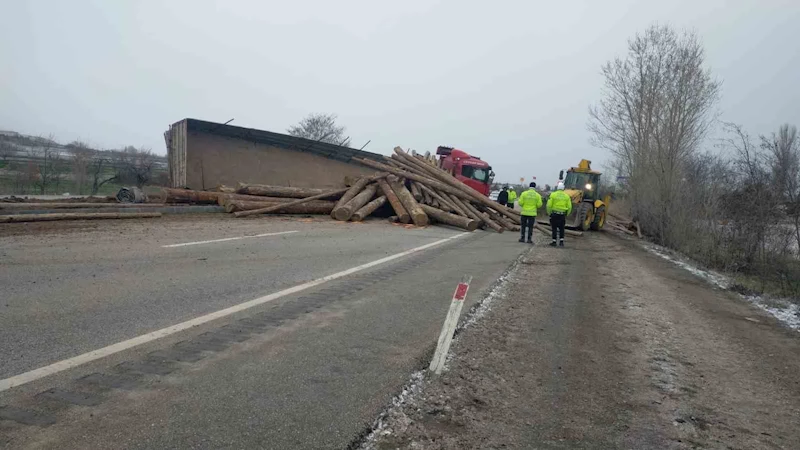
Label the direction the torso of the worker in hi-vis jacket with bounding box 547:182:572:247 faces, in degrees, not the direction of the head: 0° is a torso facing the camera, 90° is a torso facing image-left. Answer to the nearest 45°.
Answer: approximately 180°

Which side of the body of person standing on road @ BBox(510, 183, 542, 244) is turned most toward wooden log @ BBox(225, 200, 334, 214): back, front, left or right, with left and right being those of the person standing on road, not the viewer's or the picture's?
left

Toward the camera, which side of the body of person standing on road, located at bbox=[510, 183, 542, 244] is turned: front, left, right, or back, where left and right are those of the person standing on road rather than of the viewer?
back

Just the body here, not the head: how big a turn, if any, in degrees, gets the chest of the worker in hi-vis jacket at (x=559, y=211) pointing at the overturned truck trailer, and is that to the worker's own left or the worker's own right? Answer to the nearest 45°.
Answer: approximately 90° to the worker's own left

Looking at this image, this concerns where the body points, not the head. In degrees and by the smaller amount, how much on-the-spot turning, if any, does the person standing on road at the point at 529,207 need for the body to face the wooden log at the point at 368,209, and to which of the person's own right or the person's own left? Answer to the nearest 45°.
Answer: approximately 90° to the person's own left

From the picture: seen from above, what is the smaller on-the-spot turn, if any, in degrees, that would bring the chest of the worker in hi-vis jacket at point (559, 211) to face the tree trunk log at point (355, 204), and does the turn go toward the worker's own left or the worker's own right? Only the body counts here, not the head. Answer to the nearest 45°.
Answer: approximately 90° to the worker's own left

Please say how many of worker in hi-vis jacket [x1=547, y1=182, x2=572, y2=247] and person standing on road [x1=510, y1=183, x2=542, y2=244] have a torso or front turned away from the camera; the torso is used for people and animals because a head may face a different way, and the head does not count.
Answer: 2

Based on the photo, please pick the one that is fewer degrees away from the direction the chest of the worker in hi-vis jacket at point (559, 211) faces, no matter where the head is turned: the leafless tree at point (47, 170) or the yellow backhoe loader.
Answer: the yellow backhoe loader

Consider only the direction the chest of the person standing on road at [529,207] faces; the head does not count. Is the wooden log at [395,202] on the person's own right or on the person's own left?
on the person's own left
